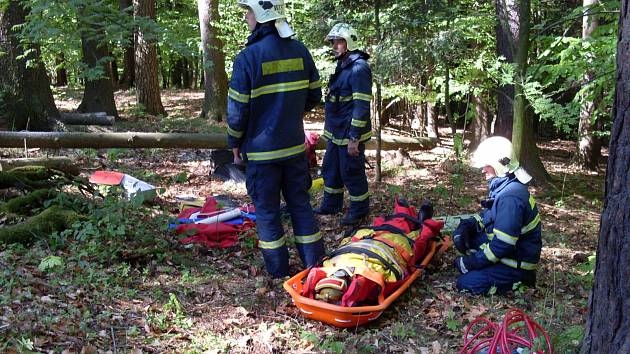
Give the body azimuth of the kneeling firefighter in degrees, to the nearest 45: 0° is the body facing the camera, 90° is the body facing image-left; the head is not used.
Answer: approximately 90°

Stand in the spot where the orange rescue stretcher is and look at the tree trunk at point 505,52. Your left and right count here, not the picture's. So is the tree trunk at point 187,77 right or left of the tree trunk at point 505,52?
left

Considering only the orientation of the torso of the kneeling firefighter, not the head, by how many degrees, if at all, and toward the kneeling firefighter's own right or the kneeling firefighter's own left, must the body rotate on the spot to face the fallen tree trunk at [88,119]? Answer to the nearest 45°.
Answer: approximately 45° to the kneeling firefighter's own right

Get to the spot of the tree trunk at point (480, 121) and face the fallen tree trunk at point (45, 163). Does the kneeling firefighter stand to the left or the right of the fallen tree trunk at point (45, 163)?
left

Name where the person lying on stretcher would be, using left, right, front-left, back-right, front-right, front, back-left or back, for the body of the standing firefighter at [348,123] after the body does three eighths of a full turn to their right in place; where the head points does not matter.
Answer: back

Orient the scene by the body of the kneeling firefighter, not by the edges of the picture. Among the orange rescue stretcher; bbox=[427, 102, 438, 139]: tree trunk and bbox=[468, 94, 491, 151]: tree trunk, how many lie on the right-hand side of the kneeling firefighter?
2

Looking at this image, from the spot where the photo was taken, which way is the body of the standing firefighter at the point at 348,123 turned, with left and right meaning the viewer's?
facing the viewer and to the left of the viewer

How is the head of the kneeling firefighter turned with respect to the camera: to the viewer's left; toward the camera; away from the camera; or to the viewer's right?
to the viewer's left

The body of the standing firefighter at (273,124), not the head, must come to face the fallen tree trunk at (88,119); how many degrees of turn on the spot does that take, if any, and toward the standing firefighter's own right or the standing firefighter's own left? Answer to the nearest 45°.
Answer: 0° — they already face it

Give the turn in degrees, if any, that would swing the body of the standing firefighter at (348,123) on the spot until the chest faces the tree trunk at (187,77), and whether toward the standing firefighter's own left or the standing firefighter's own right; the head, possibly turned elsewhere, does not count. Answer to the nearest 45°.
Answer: approximately 135° to the standing firefighter's own right

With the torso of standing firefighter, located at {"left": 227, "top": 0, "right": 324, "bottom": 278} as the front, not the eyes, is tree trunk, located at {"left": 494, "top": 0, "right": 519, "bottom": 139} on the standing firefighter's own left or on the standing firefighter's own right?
on the standing firefighter's own right

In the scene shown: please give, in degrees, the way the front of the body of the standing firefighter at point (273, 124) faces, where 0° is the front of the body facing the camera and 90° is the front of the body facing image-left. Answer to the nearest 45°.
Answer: approximately 135°

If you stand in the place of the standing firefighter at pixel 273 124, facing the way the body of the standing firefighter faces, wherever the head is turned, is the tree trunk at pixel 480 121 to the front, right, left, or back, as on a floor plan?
right
